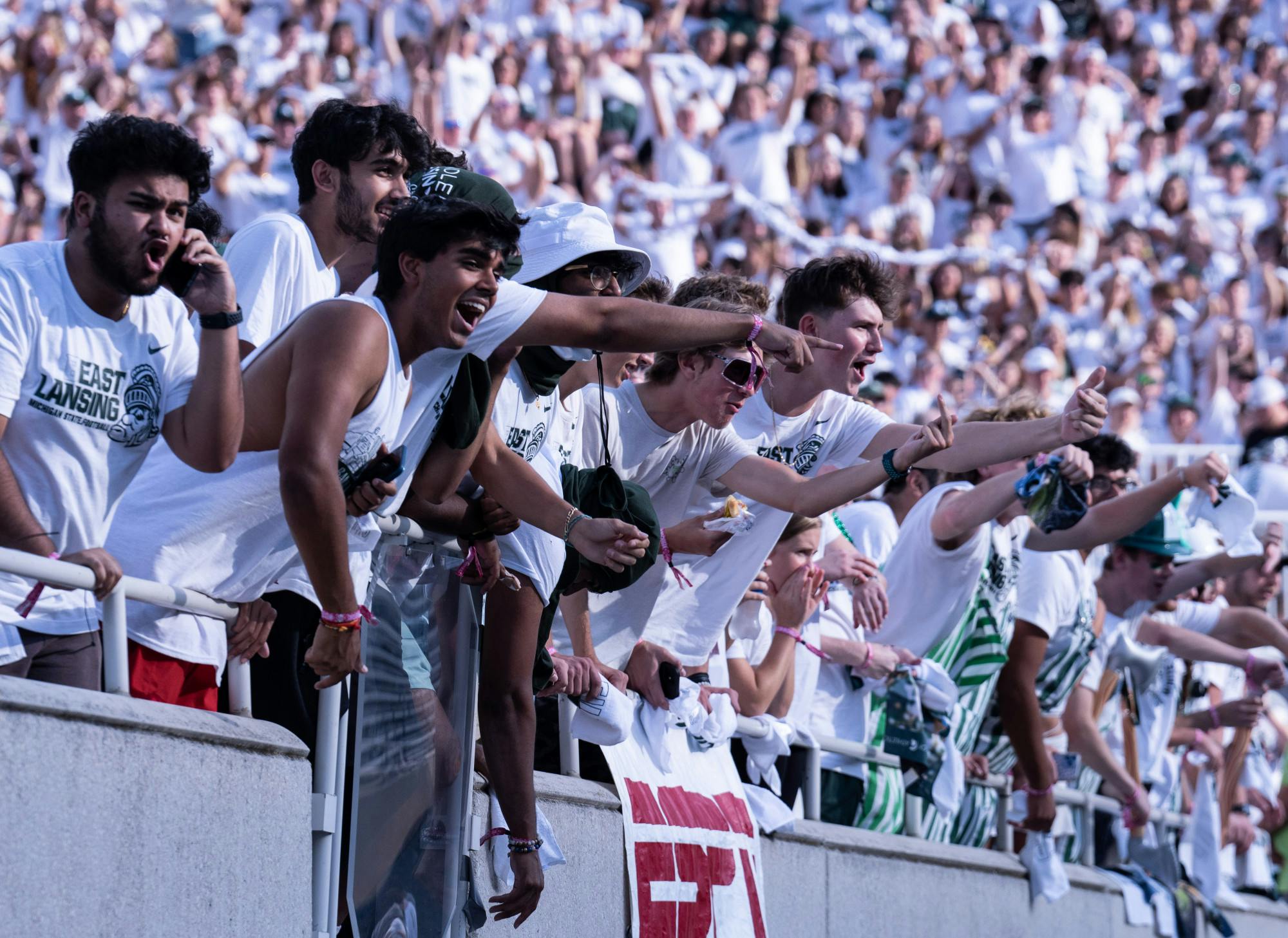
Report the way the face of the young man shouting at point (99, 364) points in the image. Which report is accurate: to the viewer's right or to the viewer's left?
to the viewer's right

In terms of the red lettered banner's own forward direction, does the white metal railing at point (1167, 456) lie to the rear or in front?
to the rear

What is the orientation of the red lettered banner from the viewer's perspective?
toward the camera

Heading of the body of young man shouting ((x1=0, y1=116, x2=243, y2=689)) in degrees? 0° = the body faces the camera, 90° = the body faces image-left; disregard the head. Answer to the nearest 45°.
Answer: approximately 315°

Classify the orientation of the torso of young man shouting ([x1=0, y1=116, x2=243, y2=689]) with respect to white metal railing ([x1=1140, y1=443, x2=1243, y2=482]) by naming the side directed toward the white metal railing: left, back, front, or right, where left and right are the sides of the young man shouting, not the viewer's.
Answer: left

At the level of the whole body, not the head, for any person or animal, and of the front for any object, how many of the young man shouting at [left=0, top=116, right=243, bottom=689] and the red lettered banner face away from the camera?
0

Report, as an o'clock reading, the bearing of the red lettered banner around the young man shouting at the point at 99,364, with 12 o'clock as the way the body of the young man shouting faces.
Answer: The red lettered banner is roughly at 9 o'clock from the young man shouting.
